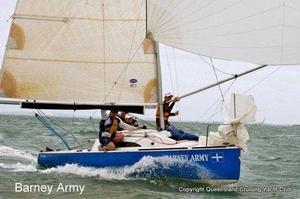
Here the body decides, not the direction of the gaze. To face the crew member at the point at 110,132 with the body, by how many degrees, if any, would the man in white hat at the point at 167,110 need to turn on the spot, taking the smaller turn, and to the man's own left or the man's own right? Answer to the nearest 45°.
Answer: approximately 135° to the man's own right

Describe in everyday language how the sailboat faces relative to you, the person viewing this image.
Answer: facing to the right of the viewer
